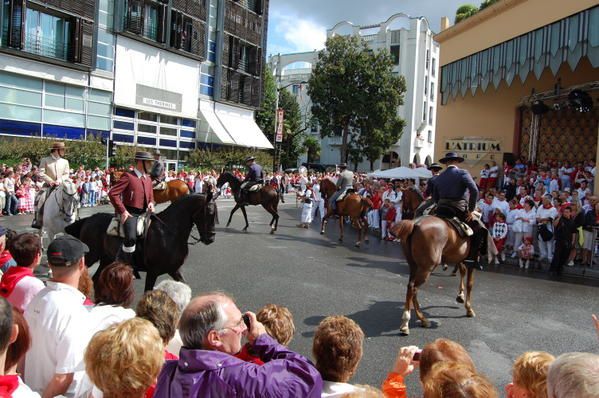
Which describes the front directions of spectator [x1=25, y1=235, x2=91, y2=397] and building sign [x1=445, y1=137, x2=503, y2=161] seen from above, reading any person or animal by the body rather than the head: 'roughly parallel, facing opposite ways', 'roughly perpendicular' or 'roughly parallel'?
roughly parallel, facing opposite ways

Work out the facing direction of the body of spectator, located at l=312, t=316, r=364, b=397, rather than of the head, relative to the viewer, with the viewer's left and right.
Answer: facing away from the viewer

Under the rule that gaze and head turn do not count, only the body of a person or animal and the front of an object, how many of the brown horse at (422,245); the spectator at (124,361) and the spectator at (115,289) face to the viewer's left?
0

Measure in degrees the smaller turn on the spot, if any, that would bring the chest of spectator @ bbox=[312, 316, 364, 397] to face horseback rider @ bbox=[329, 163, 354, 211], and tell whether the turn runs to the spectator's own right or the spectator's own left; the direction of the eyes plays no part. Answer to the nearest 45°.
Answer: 0° — they already face them

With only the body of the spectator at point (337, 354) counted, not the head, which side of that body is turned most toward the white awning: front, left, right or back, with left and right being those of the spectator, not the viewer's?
front

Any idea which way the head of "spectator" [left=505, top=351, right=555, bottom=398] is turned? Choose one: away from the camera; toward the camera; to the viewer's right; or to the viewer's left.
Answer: away from the camera

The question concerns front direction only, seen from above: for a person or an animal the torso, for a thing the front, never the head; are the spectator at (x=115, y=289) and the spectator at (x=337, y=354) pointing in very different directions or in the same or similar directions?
same or similar directions

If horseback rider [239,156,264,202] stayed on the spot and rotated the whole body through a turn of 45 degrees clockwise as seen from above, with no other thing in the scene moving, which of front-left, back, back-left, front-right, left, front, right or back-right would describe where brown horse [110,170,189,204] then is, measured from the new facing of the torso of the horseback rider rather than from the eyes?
front-left

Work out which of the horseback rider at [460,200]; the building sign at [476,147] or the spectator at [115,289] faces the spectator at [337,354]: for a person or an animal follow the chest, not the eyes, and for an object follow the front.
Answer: the building sign

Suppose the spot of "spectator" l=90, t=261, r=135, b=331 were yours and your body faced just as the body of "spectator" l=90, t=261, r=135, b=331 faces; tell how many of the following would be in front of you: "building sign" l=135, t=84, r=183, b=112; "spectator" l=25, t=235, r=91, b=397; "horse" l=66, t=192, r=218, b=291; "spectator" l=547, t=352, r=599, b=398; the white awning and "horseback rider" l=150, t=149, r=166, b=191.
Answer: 4

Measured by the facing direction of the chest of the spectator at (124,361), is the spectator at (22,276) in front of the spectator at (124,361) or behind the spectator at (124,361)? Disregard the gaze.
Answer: in front

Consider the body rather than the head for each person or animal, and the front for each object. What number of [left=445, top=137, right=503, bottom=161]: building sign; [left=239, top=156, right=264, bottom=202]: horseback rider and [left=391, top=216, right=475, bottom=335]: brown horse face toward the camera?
1

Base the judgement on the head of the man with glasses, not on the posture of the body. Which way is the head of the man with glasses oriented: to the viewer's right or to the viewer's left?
to the viewer's right

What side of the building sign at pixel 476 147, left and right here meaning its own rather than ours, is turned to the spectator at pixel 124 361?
front
